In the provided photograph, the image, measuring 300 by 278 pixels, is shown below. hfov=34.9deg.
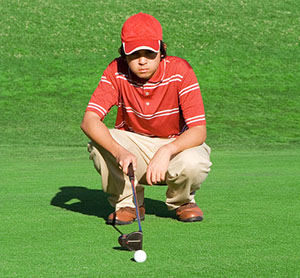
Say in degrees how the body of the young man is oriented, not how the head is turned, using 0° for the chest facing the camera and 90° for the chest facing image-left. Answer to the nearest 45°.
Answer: approximately 0°

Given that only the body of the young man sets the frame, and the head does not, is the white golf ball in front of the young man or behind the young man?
in front

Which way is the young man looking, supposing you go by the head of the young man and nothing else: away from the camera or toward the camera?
toward the camera
